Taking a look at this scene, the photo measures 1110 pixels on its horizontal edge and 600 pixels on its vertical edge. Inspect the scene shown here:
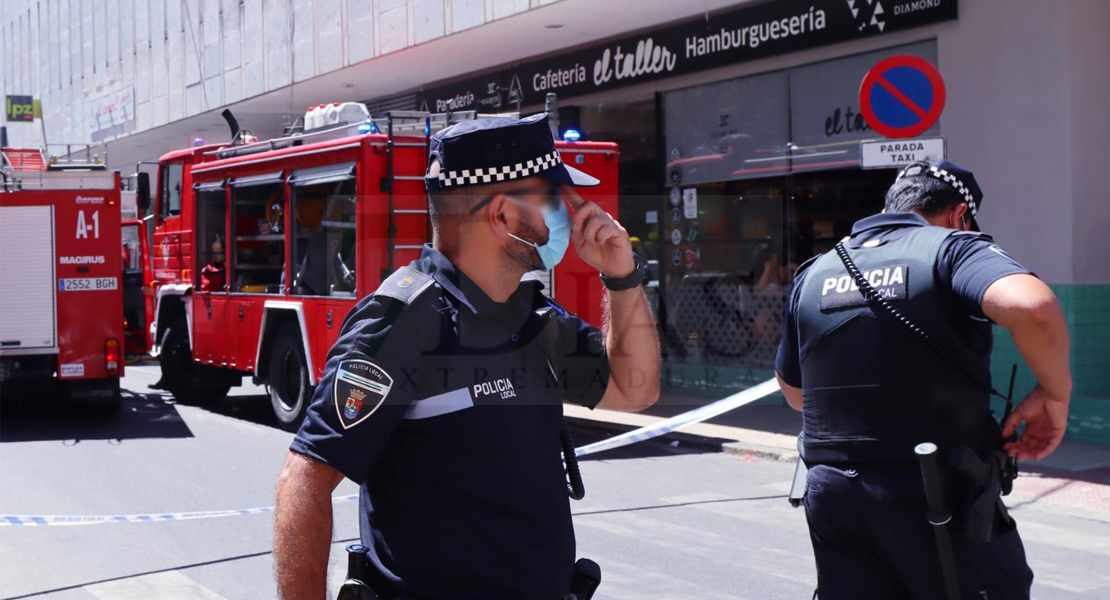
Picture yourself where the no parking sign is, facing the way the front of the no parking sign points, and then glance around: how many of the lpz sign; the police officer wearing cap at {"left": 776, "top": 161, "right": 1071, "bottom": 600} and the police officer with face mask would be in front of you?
2

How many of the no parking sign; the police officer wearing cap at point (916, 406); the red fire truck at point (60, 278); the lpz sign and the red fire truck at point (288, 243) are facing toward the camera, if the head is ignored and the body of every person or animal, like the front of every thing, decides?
2

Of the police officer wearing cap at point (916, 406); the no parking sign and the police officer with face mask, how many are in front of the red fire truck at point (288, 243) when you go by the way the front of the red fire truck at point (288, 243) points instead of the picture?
0

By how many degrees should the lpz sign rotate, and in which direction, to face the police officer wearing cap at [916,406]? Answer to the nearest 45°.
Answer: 0° — it already faces them

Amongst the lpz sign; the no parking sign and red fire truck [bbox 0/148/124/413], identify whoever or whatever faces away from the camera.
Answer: the red fire truck

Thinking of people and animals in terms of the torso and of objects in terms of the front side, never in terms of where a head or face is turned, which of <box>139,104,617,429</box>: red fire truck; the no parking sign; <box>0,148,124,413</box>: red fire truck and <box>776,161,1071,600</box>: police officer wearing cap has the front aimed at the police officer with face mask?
the no parking sign

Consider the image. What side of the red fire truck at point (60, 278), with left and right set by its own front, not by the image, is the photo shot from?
back

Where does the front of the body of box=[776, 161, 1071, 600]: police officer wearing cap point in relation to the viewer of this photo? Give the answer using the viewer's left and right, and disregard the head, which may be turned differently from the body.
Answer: facing away from the viewer and to the right of the viewer

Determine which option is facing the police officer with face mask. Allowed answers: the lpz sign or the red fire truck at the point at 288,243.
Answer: the lpz sign

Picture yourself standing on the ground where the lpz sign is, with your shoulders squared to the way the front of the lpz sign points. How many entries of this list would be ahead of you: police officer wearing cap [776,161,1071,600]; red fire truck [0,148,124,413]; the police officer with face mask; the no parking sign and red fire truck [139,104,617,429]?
5

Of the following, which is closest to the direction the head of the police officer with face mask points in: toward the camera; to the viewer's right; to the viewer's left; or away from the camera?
to the viewer's right

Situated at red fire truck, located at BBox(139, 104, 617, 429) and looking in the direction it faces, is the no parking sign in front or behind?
behind

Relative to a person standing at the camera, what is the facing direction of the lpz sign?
facing the viewer

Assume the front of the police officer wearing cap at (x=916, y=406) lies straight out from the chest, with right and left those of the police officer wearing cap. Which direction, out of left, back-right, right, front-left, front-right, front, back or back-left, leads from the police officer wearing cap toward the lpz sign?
left

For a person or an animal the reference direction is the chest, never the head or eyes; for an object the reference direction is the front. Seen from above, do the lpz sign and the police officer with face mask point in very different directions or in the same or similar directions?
same or similar directions

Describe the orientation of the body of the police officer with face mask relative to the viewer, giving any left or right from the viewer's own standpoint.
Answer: facing the viewer and to the right of the viewer
